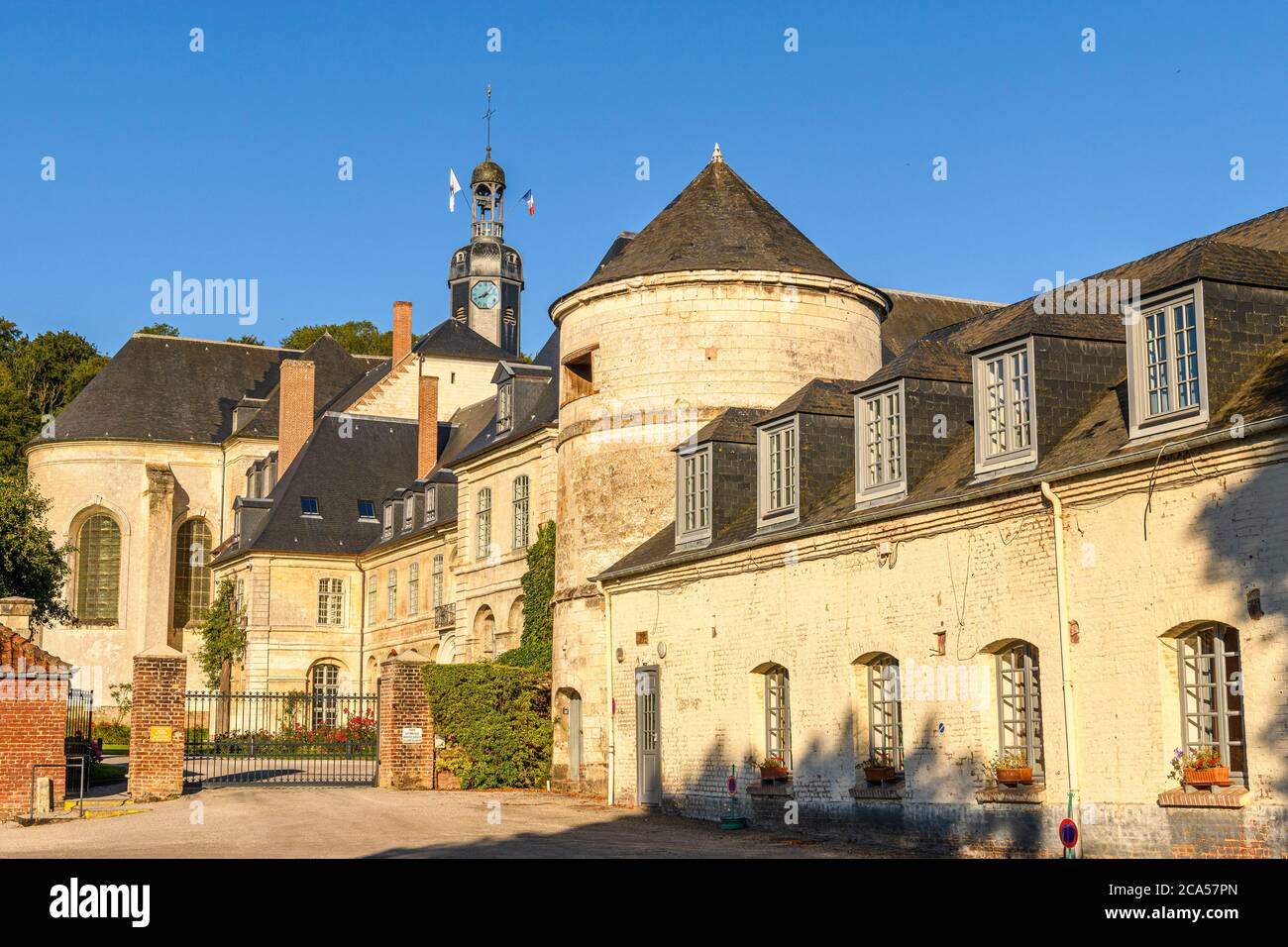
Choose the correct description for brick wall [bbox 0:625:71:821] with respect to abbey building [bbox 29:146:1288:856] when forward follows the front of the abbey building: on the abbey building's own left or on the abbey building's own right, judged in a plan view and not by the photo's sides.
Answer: on the abbey building's own right

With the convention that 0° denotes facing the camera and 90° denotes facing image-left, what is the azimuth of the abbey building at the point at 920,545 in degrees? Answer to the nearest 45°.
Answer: approximately 45°

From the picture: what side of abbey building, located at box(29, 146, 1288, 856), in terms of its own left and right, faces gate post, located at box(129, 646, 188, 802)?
right

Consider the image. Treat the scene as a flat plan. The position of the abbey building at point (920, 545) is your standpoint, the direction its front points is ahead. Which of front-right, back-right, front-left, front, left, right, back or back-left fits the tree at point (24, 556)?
right

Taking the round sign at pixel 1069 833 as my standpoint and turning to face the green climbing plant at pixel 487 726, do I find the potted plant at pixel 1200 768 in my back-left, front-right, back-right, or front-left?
back-right

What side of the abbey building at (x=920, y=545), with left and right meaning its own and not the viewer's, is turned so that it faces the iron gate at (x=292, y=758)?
right
